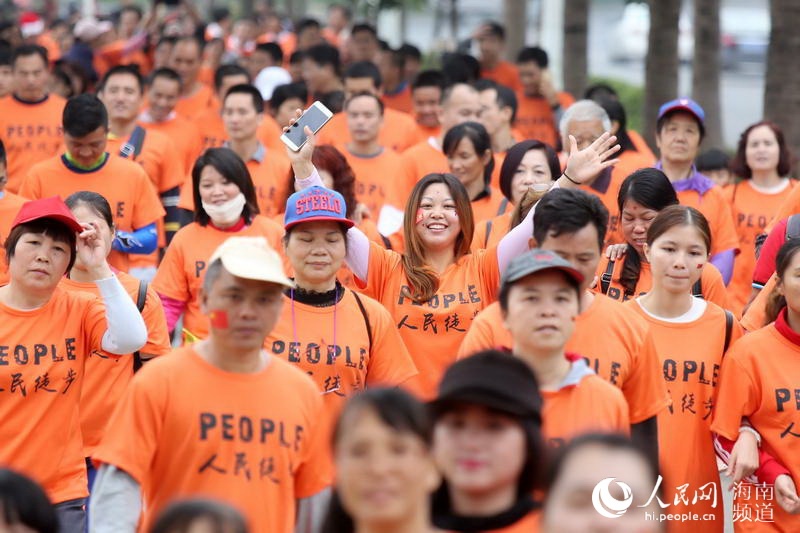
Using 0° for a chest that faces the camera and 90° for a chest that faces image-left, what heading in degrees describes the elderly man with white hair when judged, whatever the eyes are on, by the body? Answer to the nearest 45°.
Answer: approximately 0°
